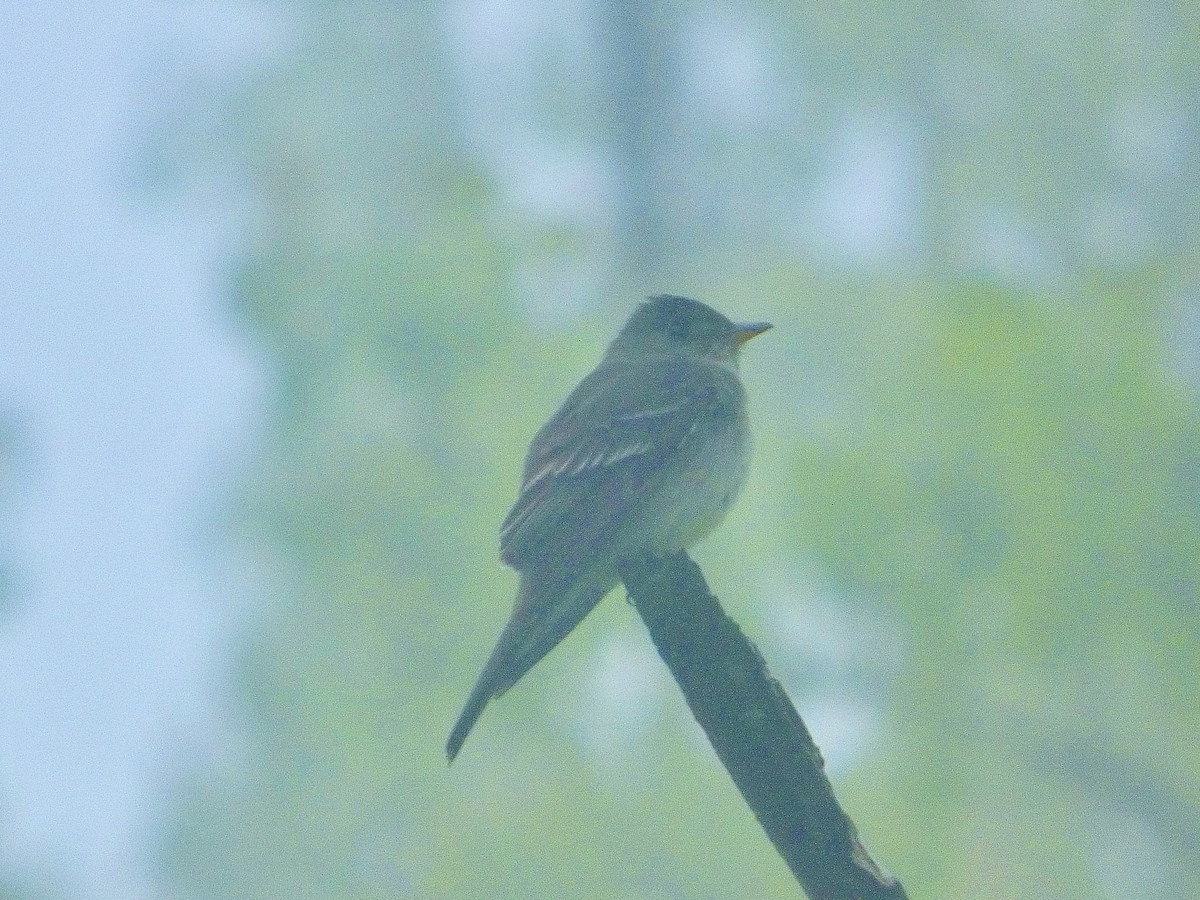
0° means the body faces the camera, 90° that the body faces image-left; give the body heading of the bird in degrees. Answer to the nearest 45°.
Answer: approximately 270°
